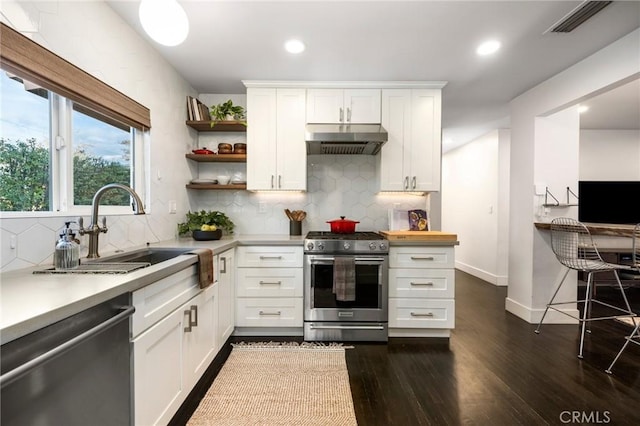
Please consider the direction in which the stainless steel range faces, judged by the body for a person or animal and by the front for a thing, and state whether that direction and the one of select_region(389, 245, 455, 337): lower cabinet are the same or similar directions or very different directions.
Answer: same or similar directions

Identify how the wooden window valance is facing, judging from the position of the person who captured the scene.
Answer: facing the viewer and to the right of the viewer

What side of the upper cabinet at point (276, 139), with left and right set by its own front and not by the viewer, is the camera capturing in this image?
front

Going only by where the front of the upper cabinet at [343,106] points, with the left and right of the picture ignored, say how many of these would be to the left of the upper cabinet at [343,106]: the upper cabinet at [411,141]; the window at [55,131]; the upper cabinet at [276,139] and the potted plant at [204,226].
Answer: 1

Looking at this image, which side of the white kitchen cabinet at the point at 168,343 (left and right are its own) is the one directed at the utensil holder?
left

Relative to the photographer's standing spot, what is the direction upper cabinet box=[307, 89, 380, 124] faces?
facing the viewer

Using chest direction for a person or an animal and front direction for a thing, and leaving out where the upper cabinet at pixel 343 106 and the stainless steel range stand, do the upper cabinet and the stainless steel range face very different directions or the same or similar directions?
same or similar directions

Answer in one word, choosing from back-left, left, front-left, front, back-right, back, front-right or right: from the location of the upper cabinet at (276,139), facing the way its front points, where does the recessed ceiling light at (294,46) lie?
front

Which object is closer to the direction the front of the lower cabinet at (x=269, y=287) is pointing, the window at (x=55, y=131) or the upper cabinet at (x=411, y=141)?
the window

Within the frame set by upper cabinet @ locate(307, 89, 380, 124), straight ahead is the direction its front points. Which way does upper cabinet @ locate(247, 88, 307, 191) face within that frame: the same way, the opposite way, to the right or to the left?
the same way

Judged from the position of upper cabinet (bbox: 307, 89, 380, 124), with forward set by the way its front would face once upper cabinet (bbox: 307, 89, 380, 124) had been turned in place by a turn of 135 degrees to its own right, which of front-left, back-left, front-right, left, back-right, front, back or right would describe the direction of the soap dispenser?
left

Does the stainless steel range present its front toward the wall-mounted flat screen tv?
no

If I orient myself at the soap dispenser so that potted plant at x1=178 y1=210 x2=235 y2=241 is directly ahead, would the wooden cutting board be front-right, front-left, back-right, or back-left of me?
front-right

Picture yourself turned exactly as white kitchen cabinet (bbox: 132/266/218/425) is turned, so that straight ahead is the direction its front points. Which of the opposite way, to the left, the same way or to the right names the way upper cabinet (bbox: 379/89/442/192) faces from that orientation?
to the right

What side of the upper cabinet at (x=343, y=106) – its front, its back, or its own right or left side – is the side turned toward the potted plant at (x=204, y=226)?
right

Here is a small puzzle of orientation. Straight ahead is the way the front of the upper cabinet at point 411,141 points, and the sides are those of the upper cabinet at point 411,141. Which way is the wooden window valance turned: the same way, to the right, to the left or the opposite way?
to the left

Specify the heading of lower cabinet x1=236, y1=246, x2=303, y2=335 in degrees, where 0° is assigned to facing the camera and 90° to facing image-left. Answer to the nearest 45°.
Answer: approximately 0°

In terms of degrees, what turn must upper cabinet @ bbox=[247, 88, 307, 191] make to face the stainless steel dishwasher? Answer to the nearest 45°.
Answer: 0° — it already faces it
